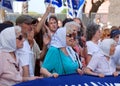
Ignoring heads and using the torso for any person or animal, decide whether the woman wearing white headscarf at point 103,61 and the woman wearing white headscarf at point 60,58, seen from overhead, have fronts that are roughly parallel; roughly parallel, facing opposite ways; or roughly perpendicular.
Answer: roughly parallel

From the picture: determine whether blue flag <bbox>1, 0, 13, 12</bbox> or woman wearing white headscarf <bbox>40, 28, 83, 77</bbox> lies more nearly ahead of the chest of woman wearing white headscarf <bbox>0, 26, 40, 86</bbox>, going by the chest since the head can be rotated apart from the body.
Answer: the woman wearing white headscarf

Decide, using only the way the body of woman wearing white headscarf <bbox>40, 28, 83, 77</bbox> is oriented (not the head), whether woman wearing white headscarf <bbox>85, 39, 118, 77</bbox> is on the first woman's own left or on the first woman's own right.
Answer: on the first woman's own left

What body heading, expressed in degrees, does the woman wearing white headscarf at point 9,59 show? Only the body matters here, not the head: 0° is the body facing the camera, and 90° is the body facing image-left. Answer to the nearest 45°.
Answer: approximately 270°
